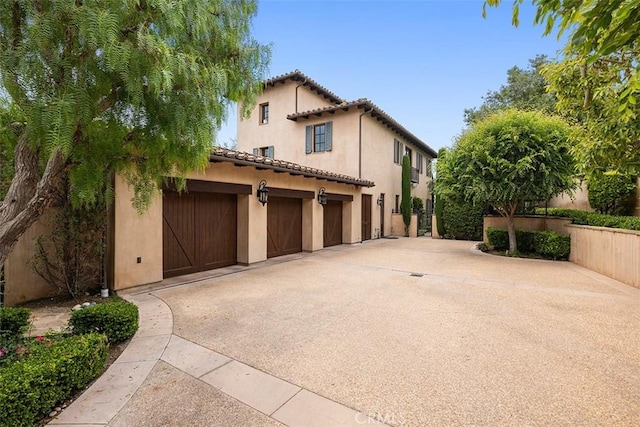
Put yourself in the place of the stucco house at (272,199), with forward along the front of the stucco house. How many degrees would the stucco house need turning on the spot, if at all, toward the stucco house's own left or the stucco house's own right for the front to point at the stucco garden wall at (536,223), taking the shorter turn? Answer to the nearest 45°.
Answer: approximately 45° to the stucco house's own left

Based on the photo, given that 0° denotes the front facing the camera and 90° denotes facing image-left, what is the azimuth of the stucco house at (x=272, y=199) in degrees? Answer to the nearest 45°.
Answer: approximately 315°

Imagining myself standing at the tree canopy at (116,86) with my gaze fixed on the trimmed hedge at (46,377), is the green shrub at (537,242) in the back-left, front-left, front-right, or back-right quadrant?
back-left

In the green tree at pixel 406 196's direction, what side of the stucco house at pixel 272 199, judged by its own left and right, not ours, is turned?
left

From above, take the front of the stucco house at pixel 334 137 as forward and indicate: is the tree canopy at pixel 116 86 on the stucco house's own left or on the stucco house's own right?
on the stucco house's own right

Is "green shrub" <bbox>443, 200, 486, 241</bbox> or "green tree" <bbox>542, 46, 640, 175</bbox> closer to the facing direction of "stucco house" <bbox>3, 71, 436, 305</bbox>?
the green tree

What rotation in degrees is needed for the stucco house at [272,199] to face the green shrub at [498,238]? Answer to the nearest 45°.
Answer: approximately 45° to its left

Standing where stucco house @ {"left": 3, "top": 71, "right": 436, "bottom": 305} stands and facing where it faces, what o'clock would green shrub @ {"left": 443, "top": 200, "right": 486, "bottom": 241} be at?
The green shrub is roughly at 10 o'clock from the stucco house.

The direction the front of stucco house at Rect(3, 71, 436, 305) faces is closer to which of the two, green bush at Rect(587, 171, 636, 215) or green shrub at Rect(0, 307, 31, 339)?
the green bush

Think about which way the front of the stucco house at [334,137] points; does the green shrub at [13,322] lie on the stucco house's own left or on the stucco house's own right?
on the stucco house's own right
